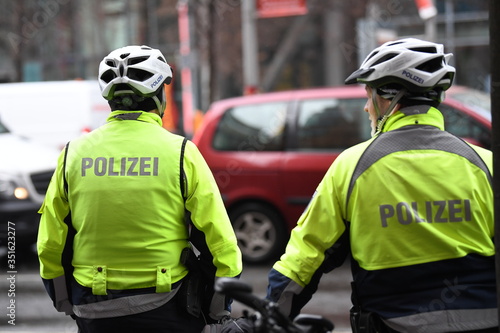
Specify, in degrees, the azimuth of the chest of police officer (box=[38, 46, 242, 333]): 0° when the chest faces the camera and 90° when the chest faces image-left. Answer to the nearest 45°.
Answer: approximately 180°

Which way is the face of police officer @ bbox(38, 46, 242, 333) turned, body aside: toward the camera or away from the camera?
away from the camera

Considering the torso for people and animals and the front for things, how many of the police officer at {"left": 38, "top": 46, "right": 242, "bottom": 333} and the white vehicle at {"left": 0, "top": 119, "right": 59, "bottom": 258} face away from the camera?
1

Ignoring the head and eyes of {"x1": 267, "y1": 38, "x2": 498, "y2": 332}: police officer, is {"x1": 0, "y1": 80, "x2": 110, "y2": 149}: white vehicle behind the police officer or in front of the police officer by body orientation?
in front

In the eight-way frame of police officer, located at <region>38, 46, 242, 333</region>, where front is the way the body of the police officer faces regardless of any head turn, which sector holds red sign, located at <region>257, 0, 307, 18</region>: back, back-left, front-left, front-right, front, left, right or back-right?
front

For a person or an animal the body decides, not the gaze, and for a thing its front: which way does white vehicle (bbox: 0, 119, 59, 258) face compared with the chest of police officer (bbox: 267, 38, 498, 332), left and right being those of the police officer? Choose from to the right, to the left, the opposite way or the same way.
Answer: the opposite way

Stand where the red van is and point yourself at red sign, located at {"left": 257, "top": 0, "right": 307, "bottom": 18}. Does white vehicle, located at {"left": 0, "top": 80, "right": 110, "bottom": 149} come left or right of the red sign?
left

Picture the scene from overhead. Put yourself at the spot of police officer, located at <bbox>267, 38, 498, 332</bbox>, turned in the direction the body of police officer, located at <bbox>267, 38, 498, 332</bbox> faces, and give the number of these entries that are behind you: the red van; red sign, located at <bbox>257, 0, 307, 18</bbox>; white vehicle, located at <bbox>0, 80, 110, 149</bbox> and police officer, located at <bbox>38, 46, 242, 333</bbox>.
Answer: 0

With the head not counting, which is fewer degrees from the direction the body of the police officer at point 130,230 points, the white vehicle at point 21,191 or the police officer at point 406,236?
the white vehicle

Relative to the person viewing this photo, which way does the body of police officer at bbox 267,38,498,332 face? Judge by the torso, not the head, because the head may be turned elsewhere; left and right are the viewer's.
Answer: facing away from the viewer and to the left of the viewer

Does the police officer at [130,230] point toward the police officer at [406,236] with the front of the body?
no

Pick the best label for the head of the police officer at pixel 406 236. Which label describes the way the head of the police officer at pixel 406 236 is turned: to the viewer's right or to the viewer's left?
to the viewer's left

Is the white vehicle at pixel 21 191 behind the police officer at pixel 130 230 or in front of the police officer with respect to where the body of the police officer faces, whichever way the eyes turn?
in front

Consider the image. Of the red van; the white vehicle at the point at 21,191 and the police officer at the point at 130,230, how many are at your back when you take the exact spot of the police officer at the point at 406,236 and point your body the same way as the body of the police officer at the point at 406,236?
0
